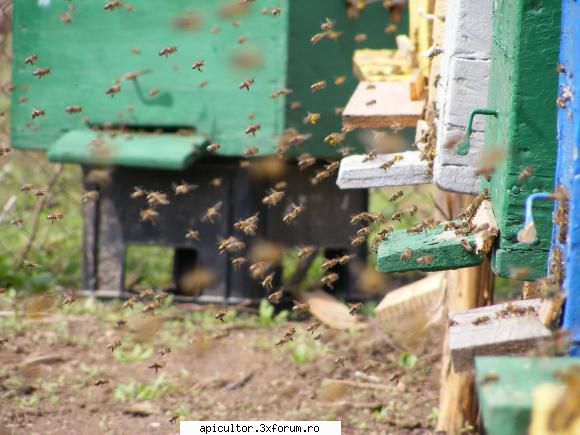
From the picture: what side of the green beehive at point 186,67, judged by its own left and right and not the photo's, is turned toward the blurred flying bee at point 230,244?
front

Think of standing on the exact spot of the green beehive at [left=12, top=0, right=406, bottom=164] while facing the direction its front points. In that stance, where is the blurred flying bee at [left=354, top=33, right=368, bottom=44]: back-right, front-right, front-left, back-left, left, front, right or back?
left

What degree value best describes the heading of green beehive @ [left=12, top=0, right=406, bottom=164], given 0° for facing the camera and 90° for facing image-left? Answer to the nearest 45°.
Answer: approximately 0°
